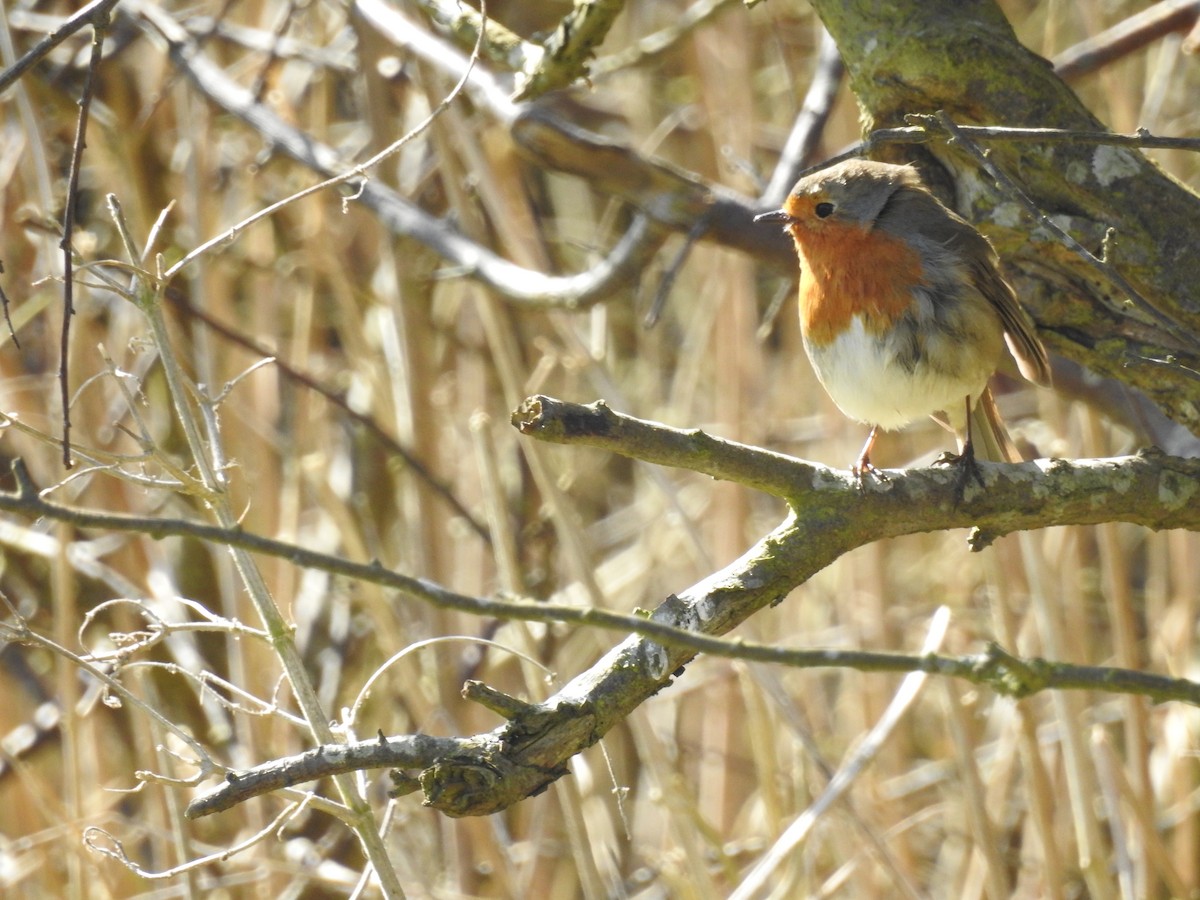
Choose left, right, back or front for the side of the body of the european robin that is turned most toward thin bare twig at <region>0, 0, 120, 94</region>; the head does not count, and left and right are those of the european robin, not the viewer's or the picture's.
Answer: front

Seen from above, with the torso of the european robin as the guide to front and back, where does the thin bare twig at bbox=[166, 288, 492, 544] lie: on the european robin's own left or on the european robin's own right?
on the european robin's own right

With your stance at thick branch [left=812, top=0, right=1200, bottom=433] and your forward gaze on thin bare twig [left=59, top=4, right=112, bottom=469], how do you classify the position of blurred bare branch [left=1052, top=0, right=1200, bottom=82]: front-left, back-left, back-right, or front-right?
back-right

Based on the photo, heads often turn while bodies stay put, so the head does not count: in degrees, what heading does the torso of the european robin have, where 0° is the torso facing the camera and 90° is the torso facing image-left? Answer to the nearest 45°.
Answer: approximately 45°

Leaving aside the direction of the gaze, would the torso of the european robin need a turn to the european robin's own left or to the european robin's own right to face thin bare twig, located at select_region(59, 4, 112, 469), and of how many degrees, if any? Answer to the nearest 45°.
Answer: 0° — it already faces it

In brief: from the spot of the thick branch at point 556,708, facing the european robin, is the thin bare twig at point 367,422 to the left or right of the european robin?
left
